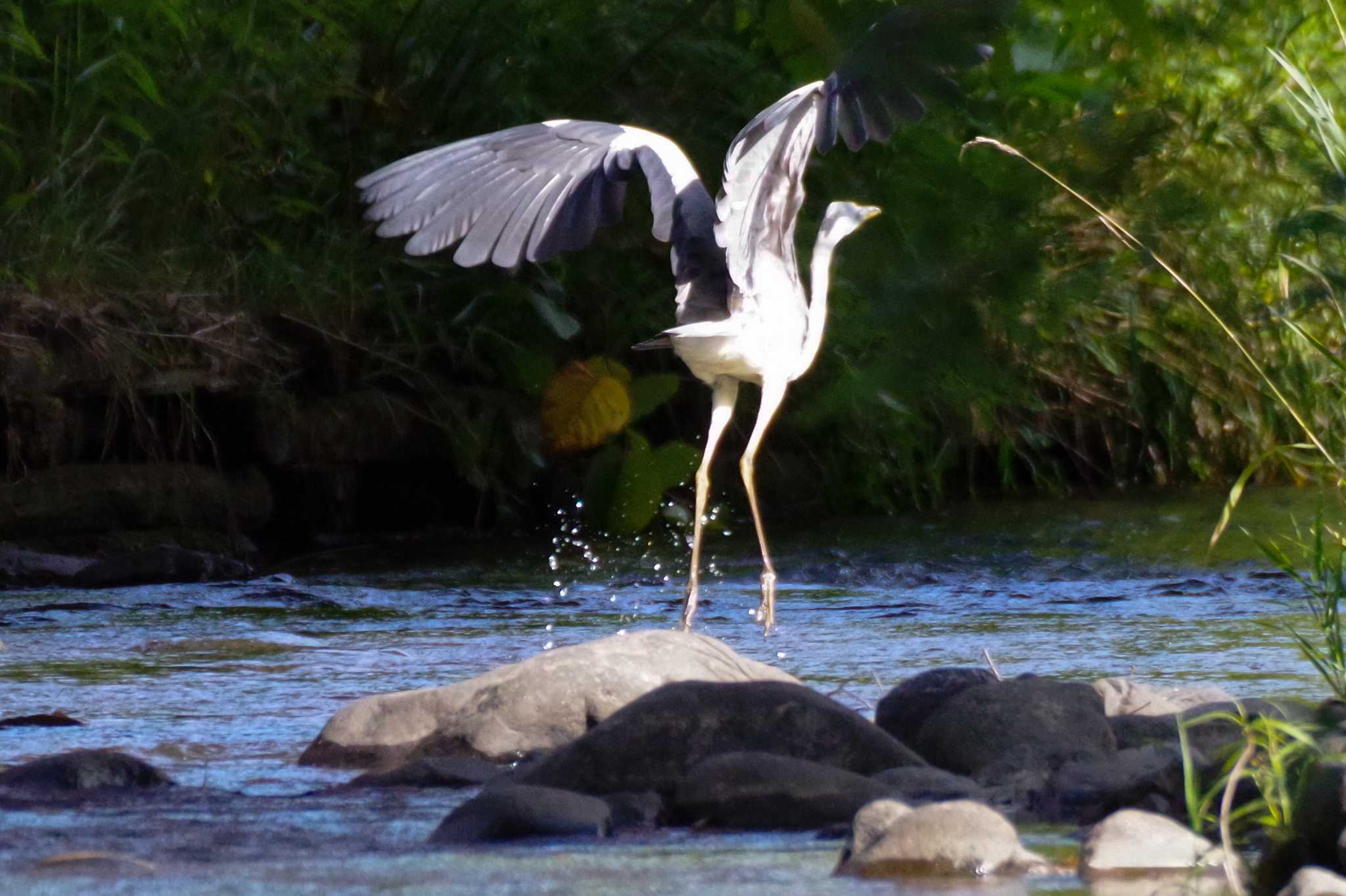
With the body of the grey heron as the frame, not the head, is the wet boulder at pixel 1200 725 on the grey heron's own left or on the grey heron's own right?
on the grey heron's own right

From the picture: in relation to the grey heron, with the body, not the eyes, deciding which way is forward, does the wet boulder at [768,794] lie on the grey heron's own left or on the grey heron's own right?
on the grey heron's own right

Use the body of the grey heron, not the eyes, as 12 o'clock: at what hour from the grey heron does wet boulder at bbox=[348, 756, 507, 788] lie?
The wet boulder is roughly at 5 o'clock from the grey heron.

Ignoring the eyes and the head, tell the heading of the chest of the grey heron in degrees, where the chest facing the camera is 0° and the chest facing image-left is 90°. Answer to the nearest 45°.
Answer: approximately 225°

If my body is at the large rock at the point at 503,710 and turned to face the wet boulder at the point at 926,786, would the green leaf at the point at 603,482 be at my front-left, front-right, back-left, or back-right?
back-left
